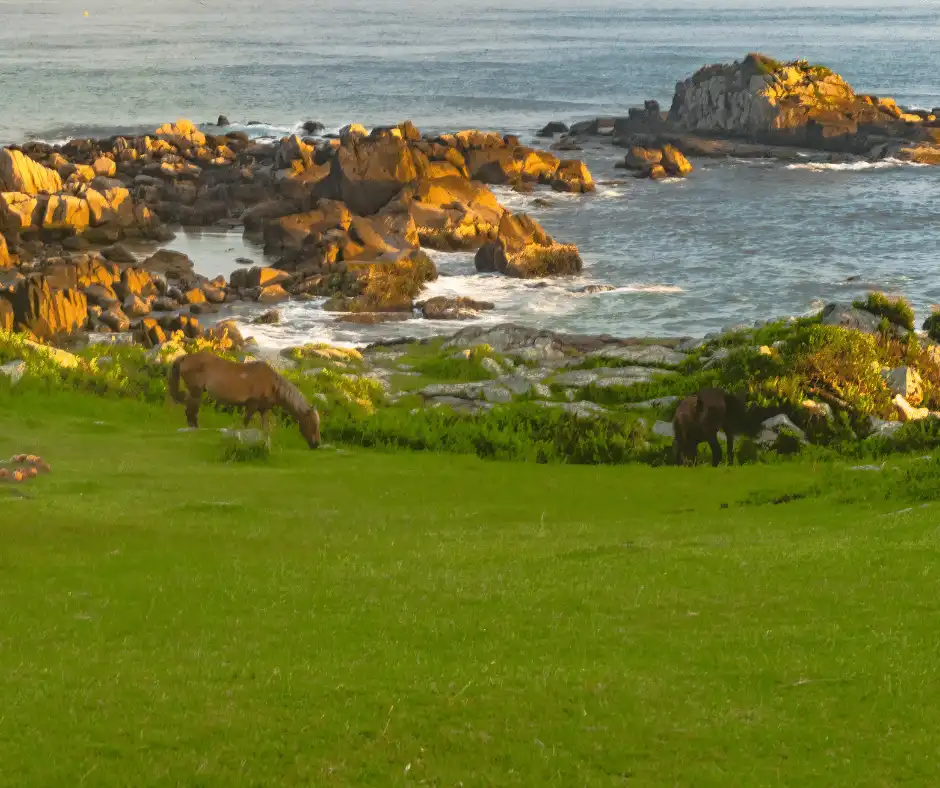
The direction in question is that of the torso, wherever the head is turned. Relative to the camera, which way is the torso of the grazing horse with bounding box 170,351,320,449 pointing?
to the viewer's right
